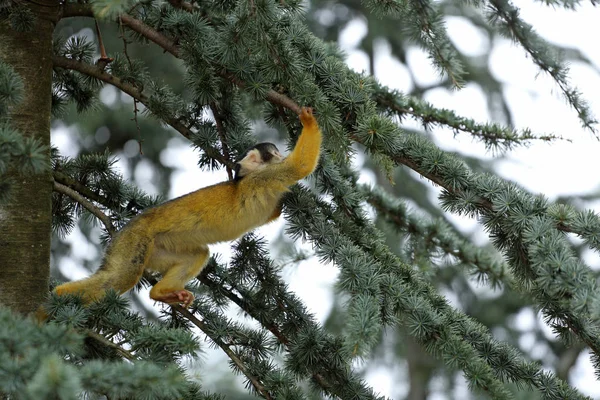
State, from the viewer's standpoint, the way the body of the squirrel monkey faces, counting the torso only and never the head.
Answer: to the viewer's right

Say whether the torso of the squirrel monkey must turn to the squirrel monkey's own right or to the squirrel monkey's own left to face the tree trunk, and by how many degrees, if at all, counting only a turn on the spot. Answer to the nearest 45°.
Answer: approximately 135° to the squirrel monkey's own right
